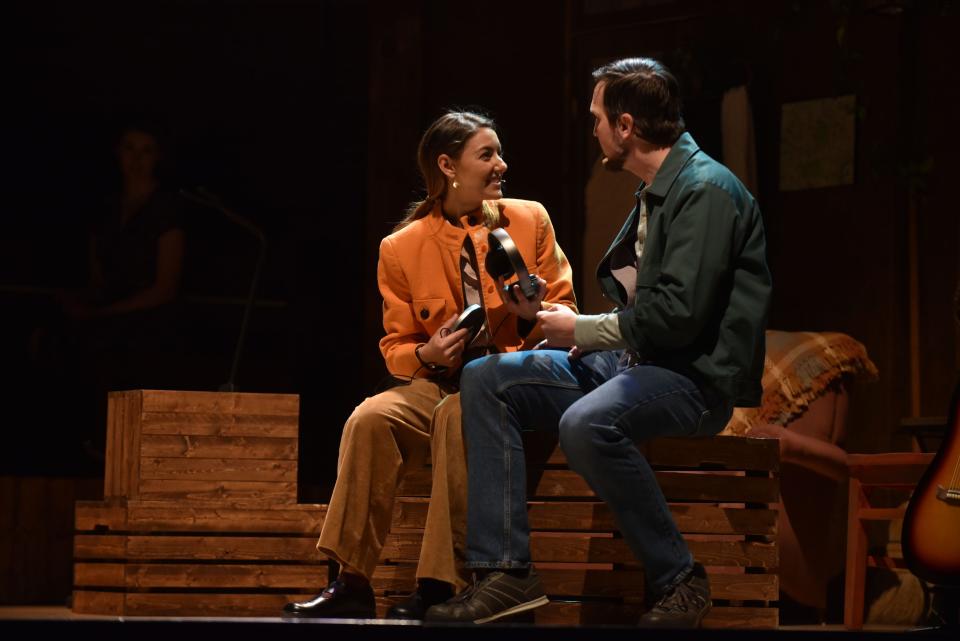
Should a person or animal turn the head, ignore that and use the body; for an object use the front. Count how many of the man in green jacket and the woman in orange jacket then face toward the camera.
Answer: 1

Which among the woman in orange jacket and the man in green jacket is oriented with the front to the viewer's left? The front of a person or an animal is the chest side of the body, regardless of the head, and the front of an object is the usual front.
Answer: the man in green jacket

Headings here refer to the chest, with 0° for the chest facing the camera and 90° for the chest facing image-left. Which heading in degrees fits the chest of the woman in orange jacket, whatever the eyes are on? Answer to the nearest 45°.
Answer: approximately 0°

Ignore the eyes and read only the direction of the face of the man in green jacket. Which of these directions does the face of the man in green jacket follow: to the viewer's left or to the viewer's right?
to the viewer's left

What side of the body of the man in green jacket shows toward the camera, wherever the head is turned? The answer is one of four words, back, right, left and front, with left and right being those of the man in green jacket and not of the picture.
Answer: left

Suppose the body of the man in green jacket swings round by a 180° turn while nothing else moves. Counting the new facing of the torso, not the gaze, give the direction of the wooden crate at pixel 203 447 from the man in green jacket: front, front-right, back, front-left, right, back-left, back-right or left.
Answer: back-left

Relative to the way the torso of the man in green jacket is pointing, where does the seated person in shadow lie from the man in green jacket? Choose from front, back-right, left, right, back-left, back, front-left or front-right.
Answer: front-right

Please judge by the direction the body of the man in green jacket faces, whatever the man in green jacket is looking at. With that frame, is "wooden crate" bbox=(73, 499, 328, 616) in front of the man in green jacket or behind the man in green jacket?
in front

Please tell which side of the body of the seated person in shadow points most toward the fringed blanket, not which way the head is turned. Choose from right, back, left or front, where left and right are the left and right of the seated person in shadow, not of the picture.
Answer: left

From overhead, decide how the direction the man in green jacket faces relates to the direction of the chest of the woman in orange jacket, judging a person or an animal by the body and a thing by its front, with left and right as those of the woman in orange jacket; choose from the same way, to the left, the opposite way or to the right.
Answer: to the right

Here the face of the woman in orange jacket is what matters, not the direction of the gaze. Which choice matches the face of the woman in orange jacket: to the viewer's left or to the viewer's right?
to the viewer's right
